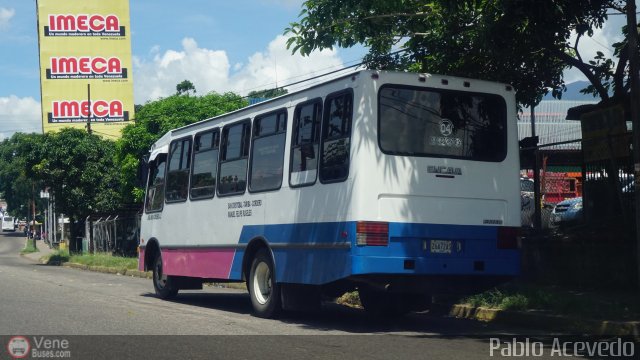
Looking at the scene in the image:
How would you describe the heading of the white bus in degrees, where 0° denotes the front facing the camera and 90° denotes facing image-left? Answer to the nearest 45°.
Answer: approximately 135°

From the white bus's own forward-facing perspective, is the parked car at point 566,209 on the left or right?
on its right

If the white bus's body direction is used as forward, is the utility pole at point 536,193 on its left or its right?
on its right

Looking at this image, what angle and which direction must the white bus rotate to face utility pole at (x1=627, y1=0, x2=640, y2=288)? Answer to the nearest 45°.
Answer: approximately 135° to its right

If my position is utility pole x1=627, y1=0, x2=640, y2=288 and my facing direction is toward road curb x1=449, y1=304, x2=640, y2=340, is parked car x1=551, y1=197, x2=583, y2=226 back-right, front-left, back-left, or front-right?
back-right

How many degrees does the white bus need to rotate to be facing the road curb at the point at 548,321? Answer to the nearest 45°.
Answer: approximately 135° to its right

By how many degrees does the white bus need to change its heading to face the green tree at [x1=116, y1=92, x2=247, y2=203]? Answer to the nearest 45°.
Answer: approximately 45° to its right
